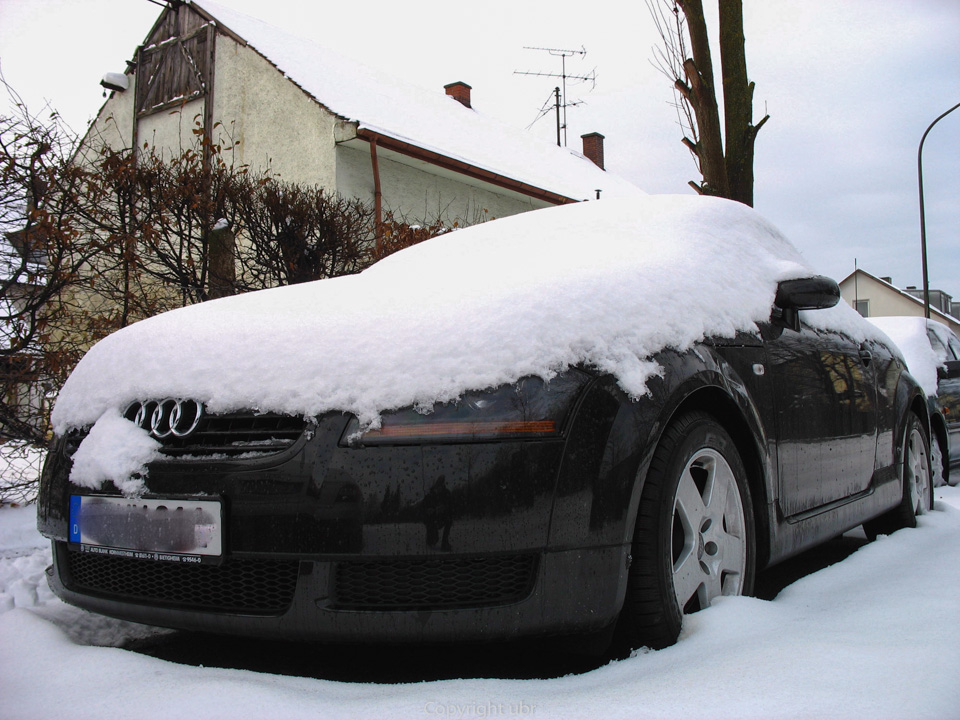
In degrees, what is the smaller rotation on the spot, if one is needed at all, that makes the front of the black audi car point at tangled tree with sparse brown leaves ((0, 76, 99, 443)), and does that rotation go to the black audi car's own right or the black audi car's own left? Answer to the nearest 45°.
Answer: approximately 90° to the black audi car's own right

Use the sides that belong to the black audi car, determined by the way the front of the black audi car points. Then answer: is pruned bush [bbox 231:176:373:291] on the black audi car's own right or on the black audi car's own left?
on the black audi car's own right

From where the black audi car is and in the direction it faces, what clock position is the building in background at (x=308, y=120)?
The building in background is roughly at 4 o'clock from the black audi car.

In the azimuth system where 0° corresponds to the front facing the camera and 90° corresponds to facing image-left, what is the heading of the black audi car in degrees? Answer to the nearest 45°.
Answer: approximately 45°

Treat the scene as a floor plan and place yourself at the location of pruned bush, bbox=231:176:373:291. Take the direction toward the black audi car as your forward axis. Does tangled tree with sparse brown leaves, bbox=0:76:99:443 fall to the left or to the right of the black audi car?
right

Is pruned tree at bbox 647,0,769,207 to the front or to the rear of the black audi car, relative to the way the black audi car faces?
to the rear

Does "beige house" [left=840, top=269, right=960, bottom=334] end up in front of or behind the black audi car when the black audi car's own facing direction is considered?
behind
